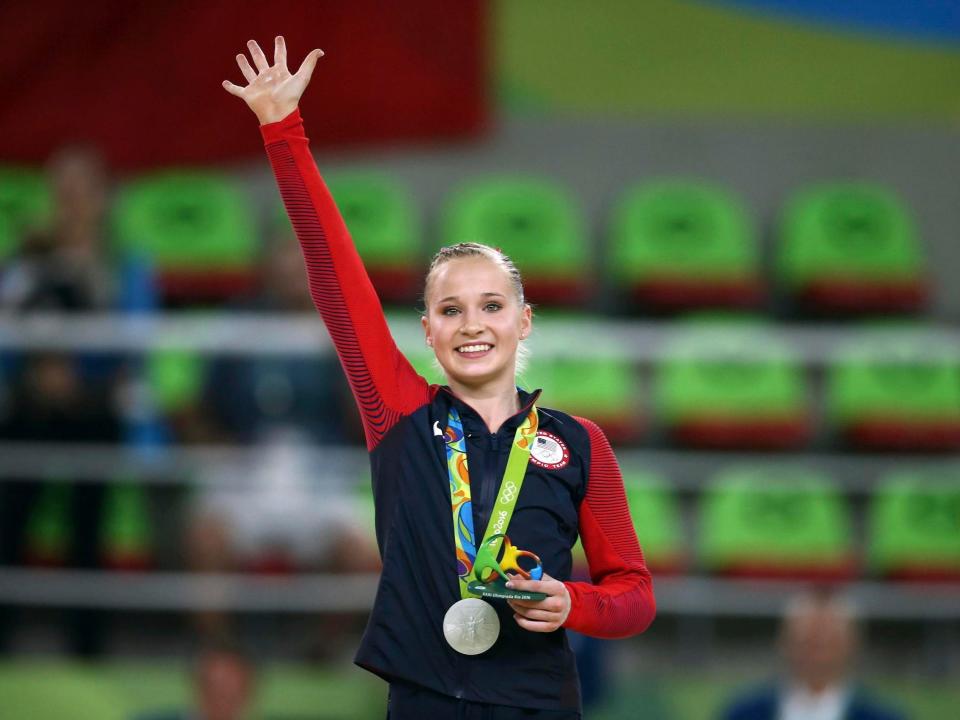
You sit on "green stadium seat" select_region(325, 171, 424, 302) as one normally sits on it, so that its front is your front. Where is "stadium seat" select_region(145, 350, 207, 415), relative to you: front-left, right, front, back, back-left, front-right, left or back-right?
front-right

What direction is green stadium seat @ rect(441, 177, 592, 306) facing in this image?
toward the camera

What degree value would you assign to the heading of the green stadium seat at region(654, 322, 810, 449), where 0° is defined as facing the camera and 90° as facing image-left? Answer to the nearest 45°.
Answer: approximately 0°

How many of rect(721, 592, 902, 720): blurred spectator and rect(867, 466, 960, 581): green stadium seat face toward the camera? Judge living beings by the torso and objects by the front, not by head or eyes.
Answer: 2

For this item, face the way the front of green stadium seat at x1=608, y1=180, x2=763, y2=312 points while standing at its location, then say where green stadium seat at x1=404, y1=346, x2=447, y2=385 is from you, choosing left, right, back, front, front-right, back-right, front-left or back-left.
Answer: front-right

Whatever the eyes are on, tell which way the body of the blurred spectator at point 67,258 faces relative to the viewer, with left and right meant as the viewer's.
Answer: facing the viewer

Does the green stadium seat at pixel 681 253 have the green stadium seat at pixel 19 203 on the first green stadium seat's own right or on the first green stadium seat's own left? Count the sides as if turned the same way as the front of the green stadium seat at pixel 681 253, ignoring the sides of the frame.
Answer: on the first green stadium seat's own right

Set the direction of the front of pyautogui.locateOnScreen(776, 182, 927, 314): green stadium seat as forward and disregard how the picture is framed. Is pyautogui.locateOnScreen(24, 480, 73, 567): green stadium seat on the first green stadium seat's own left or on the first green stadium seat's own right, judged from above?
on the first green stadium seat's own right

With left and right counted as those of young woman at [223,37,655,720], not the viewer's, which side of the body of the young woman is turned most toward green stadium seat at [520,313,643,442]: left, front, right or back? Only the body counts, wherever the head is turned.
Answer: back

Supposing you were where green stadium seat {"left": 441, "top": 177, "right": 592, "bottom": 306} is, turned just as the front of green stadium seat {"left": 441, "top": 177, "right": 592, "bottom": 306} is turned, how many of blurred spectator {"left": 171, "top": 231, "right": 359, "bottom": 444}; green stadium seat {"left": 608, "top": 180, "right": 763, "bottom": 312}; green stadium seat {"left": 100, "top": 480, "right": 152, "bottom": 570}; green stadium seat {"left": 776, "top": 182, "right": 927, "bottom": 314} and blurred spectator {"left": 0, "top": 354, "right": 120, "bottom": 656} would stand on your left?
2

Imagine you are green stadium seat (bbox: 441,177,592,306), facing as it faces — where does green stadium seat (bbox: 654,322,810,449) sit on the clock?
green stadium seat (bbox: 654,322,810,449) is roughly at 10 o'clock from green stadium seat (bbox: 441,177,592,306).
